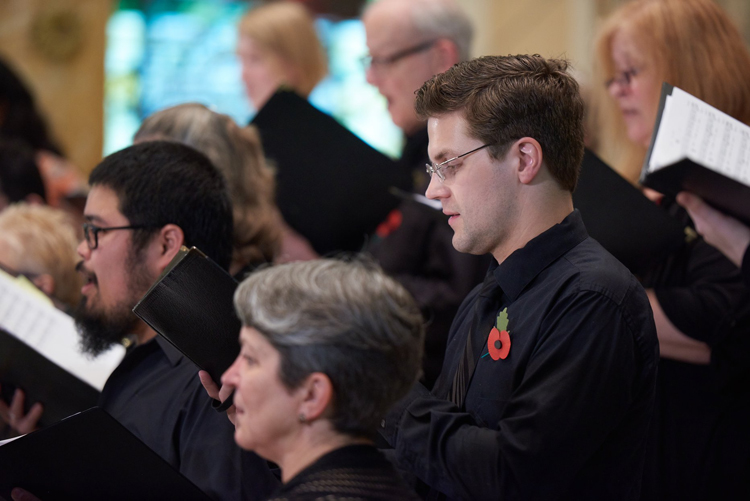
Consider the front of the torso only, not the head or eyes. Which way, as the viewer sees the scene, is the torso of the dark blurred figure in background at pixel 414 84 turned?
to the viewer's left

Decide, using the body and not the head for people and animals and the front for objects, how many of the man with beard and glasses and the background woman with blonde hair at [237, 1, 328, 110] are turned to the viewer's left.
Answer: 2

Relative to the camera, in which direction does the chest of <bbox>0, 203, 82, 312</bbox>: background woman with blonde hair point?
to the viewer's left

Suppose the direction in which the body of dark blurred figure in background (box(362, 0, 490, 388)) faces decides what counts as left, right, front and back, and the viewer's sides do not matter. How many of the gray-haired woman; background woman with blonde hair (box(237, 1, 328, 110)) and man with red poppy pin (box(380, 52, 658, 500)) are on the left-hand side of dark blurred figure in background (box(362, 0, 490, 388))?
2

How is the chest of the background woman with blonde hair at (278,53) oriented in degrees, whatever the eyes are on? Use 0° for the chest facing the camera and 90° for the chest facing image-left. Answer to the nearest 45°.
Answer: approximately 90°

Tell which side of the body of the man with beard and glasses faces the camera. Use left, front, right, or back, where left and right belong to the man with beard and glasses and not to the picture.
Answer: left

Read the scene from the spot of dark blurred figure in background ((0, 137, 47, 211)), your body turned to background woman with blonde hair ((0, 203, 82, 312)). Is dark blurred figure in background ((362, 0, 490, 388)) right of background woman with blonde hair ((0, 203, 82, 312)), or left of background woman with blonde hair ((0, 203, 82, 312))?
left

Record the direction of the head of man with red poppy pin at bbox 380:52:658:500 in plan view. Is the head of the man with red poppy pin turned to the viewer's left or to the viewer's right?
to the viewer's left

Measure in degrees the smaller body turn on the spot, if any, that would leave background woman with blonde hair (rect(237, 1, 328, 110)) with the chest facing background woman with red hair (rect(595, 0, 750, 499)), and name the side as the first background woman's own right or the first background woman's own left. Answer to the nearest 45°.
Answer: approximately 135° to the first background woman's own left

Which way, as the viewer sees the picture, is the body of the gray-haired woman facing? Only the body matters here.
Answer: to the viewer's left

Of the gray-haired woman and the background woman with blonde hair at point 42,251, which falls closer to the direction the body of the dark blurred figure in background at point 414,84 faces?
the background woman with blonde hair

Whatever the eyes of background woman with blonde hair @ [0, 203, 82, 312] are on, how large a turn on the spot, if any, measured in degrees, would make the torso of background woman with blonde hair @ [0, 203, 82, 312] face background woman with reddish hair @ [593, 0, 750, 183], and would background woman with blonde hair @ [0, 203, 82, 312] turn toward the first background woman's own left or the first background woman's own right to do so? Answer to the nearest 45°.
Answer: approximately 135° to the first background woman's own left

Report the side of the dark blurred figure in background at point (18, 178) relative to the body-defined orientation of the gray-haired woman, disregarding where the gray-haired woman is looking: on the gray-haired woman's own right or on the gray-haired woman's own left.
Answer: on the gray-haired woman's own right

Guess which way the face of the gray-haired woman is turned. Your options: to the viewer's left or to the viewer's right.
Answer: to the viewer's left
